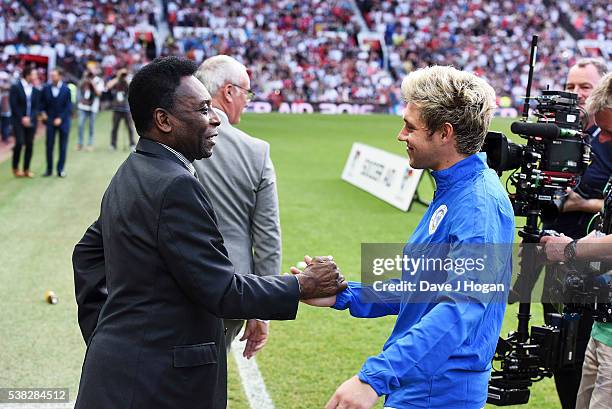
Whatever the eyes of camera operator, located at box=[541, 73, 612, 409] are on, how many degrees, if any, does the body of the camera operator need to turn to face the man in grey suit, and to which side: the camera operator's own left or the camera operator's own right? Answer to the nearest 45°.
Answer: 0° — they already face them

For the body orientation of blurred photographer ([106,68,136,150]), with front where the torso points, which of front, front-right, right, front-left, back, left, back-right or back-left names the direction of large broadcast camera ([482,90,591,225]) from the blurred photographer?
front

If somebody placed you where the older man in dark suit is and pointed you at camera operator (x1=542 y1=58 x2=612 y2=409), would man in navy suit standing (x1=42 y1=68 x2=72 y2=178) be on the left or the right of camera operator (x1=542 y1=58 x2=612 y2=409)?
left

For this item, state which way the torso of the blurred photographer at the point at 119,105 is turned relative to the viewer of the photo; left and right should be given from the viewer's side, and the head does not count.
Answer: facing the viewer

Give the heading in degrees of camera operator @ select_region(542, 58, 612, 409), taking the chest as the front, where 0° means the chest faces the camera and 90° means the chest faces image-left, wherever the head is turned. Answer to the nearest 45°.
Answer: approximately 45°

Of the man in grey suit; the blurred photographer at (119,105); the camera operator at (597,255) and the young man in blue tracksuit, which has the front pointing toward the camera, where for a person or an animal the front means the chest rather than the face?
the blurred photographer

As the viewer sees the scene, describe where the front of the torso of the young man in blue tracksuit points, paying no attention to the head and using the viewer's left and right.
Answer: facing to the left of the viewer

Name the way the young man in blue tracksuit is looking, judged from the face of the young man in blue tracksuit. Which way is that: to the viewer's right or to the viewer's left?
to the viewer's left

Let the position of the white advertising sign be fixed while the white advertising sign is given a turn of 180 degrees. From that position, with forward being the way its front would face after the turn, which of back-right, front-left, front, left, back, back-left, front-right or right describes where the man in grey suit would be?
back

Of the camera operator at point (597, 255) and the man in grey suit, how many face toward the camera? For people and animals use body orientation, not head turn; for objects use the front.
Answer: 0
